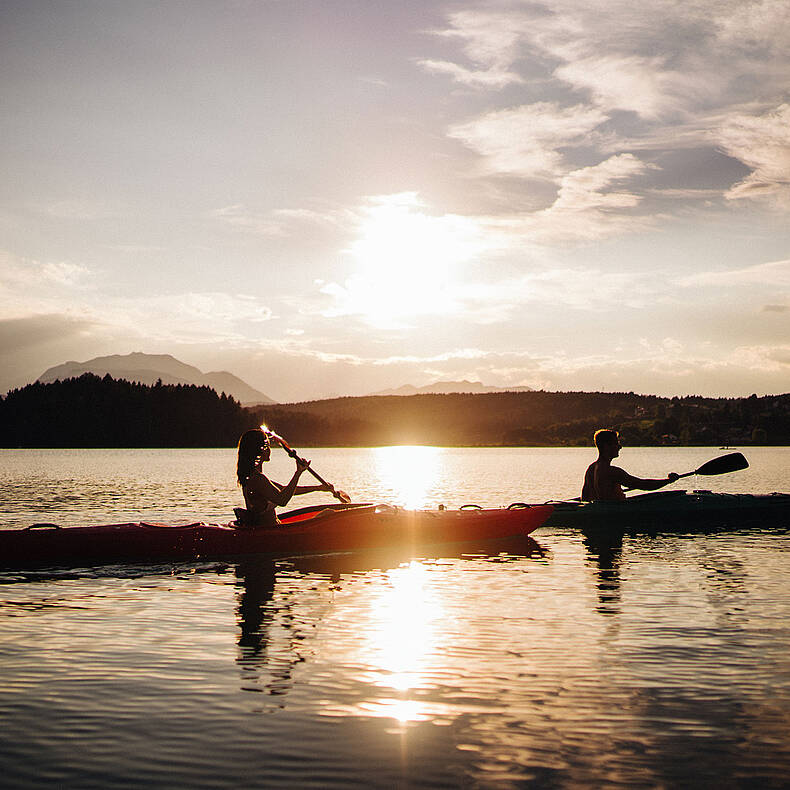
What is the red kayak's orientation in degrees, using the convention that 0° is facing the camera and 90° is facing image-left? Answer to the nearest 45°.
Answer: approximately 270°

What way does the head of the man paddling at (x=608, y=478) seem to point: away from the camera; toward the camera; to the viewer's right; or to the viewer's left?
to the viewer's right

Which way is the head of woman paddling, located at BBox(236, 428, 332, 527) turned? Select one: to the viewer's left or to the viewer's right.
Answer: to the viewer's right

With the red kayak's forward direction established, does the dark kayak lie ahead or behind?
ahead

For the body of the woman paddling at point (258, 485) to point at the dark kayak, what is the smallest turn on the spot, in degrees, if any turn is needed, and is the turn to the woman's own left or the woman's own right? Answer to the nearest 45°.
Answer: approximately 45° to the woman's own left

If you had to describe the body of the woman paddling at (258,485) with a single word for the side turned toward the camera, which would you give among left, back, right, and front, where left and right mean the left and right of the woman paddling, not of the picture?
right

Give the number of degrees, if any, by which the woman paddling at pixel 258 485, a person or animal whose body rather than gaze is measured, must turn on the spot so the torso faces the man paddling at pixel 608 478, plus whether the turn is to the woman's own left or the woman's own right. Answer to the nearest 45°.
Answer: approximately 45° to the woman's own left
